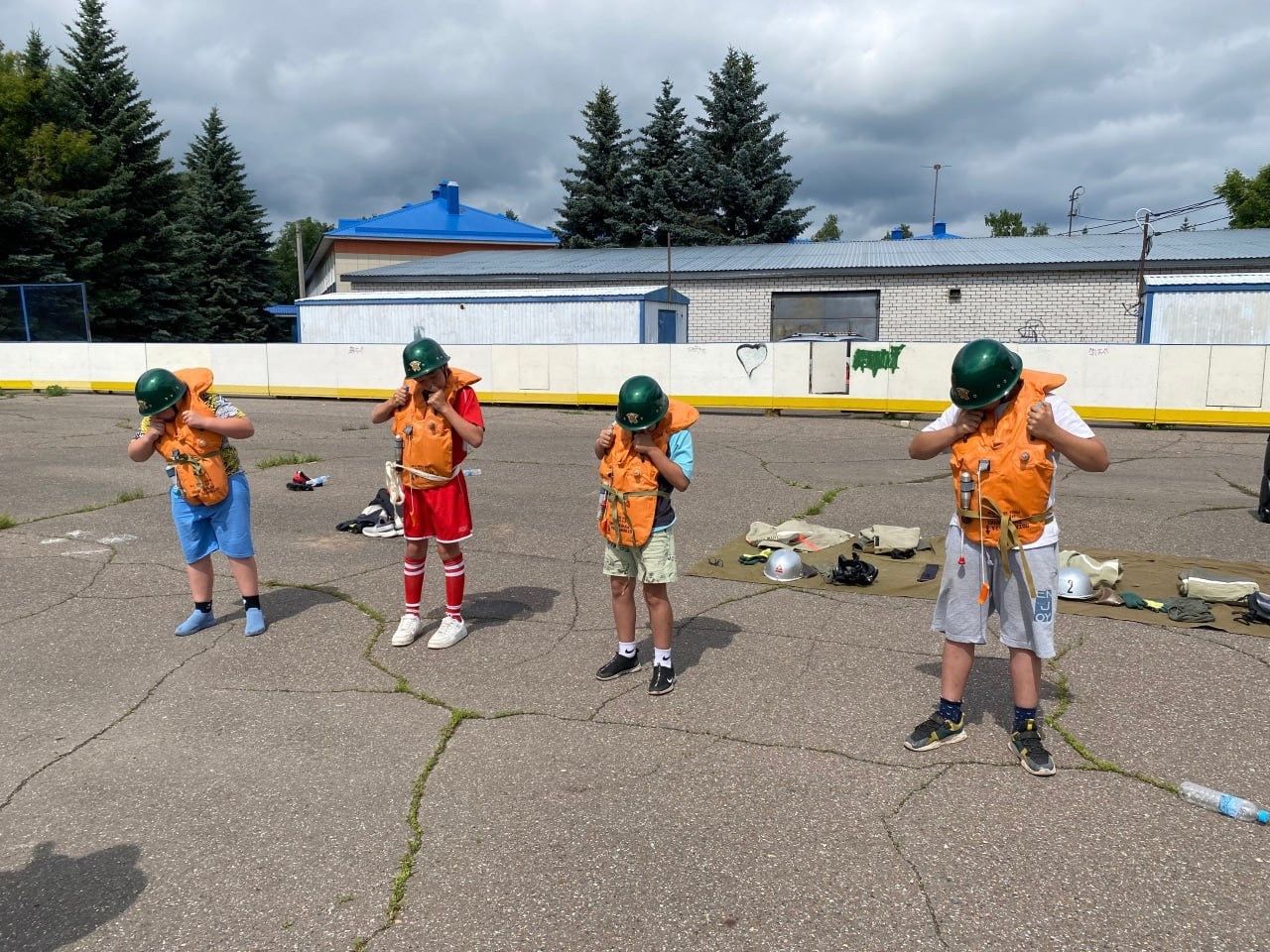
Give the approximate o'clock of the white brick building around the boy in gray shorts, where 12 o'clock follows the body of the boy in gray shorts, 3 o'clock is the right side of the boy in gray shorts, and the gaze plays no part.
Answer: The white brick building is roughly at 6 o'clock from the boy in gray shorts.

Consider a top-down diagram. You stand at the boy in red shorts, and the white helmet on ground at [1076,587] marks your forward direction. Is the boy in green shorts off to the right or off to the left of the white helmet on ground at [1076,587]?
right

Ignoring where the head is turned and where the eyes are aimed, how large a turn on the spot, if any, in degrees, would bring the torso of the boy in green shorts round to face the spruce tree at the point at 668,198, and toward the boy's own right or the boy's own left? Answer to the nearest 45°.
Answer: approximately 135° to the boy's own right

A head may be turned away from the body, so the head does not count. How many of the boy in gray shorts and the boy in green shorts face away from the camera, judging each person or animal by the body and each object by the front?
0

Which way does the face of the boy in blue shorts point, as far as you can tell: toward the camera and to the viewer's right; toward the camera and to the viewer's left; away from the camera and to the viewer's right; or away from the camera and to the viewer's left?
toward the camera and to the viewer's left

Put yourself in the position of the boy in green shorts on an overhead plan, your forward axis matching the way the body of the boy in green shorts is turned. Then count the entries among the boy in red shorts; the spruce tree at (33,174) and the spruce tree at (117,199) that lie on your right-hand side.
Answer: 3

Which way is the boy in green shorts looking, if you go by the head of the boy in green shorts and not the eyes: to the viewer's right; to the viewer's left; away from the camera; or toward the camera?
toward the camera

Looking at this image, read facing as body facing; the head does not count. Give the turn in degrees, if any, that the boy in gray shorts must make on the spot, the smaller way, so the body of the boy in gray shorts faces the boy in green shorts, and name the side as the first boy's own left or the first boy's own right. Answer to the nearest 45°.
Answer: approximately 90° to the first boy's own right

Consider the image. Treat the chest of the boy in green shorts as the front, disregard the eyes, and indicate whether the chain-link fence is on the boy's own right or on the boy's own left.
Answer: on the boy's own right

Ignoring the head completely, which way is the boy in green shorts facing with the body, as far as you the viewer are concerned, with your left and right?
facing the viewer and to the left of the viewer

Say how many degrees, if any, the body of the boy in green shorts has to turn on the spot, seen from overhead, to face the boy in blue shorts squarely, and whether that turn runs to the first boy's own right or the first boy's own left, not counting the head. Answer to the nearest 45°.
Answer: approximately 45° to the first boy's own right

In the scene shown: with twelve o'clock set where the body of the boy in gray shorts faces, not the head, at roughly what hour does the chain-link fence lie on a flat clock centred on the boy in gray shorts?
The chain-link fence is roughly at 4 o'clock from the boy in gray shorts.

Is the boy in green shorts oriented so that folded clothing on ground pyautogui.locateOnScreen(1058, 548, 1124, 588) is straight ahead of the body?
no

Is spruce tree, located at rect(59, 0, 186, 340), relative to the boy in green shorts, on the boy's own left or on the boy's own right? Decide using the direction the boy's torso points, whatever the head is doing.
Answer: on the boy's own right

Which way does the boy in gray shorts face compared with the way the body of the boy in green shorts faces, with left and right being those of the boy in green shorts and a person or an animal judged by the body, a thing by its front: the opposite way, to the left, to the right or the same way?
the same way

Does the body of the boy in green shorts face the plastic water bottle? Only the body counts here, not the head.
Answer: no

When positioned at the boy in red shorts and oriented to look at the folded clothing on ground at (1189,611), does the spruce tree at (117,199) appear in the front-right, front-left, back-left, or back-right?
back-left

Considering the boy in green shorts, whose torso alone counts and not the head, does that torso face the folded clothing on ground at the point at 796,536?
no

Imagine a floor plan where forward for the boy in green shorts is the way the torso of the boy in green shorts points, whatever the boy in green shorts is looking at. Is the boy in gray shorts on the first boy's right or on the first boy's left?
on the first boy's left

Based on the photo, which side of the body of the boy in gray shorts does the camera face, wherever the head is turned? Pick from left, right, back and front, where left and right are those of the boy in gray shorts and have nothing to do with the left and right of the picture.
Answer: front
